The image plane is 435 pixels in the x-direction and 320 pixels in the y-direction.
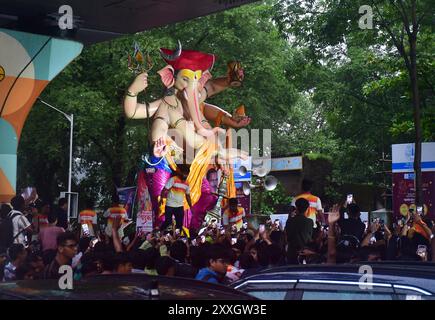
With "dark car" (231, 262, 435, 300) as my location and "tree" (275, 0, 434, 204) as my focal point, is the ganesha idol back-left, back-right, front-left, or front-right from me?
front-left

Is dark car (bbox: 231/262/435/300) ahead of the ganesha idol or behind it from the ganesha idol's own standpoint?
ahead

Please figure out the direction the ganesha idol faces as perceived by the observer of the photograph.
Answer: facing the viewer and to the right of the viewer

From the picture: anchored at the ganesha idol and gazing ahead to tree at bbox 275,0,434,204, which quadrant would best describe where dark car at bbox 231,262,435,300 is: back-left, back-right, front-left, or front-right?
back-right
